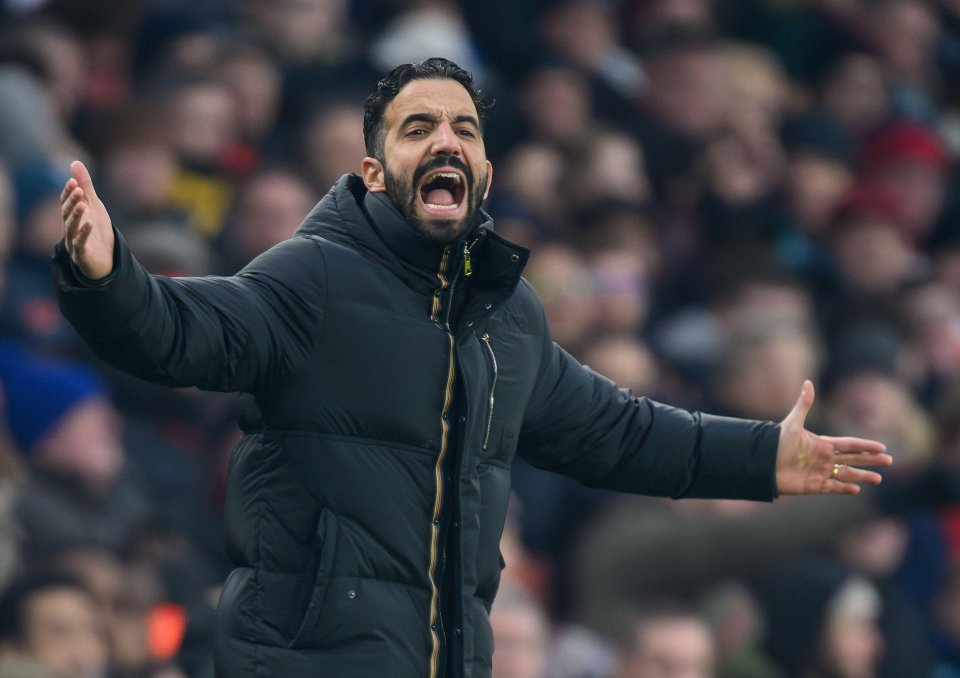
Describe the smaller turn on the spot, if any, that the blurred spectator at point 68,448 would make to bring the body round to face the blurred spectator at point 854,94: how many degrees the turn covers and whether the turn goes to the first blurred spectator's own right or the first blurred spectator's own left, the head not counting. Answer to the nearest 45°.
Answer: approximately 90° to the first blurred spectator's own left

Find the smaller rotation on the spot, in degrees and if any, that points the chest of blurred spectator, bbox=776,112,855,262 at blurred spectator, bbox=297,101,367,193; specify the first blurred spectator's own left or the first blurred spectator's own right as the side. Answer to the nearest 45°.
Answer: approximately 90° to the first blurred spectator's own right

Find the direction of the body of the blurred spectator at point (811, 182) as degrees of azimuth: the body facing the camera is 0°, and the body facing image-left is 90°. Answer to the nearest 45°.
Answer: approximately 315°

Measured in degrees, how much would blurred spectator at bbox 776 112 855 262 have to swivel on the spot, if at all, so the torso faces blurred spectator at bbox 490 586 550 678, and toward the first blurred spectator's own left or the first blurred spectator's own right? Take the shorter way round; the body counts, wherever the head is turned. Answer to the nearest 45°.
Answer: approximately 45° to the first blurred spectator's own right

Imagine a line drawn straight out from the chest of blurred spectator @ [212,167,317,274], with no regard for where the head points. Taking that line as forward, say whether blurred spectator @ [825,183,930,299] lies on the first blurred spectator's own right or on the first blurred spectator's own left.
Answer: on the first blurred spectator's own left

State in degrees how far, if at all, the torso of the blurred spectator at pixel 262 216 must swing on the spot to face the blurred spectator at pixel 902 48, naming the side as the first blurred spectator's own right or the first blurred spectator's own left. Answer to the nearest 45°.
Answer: approximately 90° to the first blurred spectator's own left

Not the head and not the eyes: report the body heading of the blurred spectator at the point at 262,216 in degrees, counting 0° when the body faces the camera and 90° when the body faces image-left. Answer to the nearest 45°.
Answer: approximately 315°
